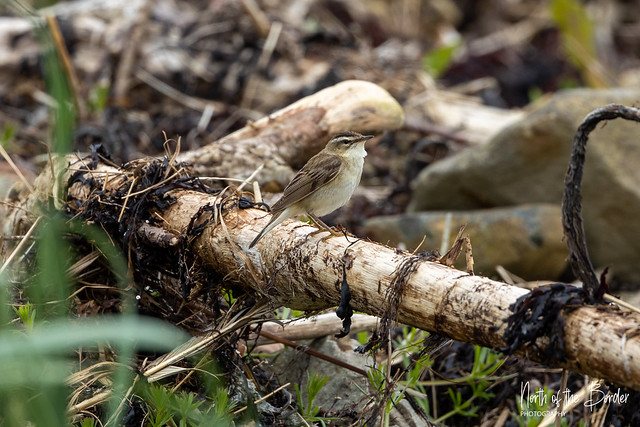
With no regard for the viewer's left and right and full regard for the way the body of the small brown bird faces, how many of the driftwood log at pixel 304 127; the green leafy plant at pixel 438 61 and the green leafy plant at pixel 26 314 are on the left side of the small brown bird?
2

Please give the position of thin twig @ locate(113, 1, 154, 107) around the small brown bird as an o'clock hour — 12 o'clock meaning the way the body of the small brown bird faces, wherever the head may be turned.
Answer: The thin twig is roughly at 8 o'clock from the small brown bird.

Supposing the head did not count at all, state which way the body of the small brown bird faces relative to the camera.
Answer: to the viewer's right

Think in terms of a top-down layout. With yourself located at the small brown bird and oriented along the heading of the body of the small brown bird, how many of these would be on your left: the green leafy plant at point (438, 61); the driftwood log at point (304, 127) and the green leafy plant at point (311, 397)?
2

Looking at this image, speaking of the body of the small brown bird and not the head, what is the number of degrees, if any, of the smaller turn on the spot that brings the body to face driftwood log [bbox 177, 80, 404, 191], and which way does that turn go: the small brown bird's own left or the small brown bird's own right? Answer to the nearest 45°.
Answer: approximately 90° to the small brown bird's own left

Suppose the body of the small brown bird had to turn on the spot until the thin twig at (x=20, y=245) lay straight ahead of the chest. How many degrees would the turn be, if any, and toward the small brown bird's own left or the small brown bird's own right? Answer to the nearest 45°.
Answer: approximately 180°

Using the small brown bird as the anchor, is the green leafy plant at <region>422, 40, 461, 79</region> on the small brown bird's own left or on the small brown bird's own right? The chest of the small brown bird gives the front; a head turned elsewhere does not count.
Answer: on the small brown bird's own left

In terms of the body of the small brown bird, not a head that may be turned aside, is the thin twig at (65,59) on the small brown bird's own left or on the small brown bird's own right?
on the small brown bird's own left

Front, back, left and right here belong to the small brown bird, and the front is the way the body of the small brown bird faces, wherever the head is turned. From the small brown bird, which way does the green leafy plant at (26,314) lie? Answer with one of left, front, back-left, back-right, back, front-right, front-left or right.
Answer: back-right

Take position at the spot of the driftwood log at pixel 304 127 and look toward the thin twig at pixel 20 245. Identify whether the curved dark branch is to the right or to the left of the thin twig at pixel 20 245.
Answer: left

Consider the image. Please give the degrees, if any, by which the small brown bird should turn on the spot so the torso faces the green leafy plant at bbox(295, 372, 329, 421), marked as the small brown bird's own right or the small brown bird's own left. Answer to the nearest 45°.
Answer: approximately 90° to the small brown bird's own right
